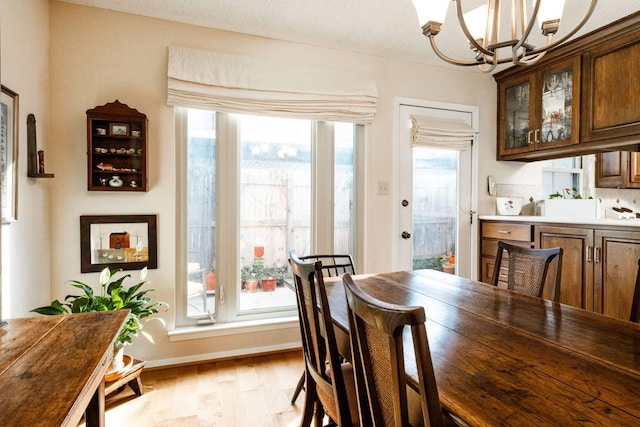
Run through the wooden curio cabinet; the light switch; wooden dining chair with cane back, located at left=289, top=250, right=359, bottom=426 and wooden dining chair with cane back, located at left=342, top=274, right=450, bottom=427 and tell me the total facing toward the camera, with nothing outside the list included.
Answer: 2

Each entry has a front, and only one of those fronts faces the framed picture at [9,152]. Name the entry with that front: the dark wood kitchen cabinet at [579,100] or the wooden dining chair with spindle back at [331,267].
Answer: the dark wood kitchen cabinet

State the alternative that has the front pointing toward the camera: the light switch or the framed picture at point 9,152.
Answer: the light switch

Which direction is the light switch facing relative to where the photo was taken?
toward the camera

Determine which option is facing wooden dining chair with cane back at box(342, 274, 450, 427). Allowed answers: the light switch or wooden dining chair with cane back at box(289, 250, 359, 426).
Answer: the light switch

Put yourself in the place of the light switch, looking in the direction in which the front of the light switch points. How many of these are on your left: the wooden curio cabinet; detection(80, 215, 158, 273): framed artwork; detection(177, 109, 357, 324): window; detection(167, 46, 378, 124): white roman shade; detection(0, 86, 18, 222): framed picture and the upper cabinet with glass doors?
1

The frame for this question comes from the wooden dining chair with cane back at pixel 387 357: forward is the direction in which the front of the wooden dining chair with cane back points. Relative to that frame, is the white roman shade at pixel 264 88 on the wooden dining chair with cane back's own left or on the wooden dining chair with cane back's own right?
on the wooden dining chair with cane back's own left

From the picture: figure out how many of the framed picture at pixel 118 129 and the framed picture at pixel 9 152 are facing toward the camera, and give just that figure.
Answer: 1

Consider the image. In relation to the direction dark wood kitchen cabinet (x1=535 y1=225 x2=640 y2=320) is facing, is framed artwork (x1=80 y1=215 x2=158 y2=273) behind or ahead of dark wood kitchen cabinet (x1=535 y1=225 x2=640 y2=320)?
ahead

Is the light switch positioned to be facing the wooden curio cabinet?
no

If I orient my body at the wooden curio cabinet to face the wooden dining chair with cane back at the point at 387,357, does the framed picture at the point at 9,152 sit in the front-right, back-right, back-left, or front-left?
front-right

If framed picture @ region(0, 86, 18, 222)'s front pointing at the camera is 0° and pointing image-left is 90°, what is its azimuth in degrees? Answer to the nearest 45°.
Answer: approximately 270°

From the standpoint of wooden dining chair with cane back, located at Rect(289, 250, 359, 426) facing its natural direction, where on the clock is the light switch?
The light switch is roughly at 11 o'clock from the wooden dining chair with cane back.

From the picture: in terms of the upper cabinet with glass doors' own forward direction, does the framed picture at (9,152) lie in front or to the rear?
in front

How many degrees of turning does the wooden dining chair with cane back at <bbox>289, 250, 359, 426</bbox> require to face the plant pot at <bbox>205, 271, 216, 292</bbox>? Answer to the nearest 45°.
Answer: approximately 90° to its left

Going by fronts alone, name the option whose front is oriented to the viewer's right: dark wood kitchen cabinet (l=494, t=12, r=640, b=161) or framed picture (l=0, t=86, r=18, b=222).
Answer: the framed picture
